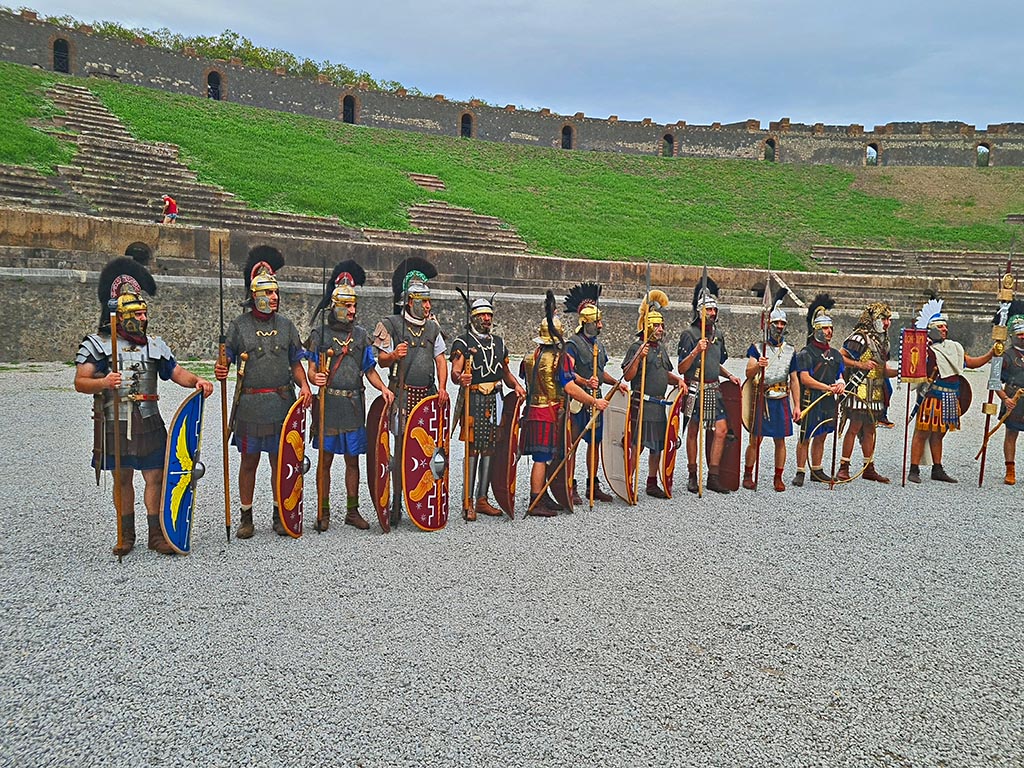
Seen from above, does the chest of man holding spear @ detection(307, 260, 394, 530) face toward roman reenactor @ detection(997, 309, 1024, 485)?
no

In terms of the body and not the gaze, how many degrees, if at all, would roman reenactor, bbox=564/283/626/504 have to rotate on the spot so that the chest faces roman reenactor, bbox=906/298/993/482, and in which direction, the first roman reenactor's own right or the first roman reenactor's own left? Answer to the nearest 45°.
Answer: approximately 90° to the first roman reenactor's own left

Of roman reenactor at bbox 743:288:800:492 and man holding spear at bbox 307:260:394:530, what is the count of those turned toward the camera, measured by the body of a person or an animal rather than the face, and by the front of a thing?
2

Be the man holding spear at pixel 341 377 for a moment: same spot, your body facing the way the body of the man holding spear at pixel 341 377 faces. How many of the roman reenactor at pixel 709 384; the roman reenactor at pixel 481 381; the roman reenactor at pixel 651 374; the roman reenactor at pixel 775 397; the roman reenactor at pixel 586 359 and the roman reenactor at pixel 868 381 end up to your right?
0

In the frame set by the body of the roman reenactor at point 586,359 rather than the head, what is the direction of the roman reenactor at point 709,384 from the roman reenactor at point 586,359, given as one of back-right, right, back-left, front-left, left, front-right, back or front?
left

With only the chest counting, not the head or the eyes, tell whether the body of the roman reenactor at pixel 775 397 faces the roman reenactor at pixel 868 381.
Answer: no

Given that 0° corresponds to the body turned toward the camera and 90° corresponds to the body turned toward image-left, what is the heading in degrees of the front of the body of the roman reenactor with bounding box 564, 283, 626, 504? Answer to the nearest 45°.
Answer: approximately 315°

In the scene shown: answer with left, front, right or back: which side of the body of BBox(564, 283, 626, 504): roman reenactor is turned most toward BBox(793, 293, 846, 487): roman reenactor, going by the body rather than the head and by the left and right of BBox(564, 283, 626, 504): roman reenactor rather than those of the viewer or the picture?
left

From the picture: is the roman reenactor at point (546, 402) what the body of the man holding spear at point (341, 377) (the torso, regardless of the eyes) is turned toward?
no

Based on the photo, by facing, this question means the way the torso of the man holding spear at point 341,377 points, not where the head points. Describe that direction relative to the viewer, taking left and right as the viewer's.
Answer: facing the viewer

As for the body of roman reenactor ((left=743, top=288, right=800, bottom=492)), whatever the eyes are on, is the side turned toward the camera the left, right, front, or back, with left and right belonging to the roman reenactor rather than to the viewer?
front

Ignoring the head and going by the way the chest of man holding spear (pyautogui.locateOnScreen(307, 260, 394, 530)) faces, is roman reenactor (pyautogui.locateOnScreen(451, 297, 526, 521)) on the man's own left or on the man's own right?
on the man's own left

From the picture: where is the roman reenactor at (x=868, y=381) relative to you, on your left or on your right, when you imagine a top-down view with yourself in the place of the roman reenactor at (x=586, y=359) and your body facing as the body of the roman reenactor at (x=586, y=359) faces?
on your left

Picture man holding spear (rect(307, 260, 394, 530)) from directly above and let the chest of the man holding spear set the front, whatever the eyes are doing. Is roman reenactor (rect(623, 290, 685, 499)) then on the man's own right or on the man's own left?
on the man's own left

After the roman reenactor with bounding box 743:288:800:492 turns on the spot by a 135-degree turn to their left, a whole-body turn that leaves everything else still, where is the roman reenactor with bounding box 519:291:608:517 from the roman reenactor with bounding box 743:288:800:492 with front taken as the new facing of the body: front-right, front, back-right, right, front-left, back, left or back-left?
back
